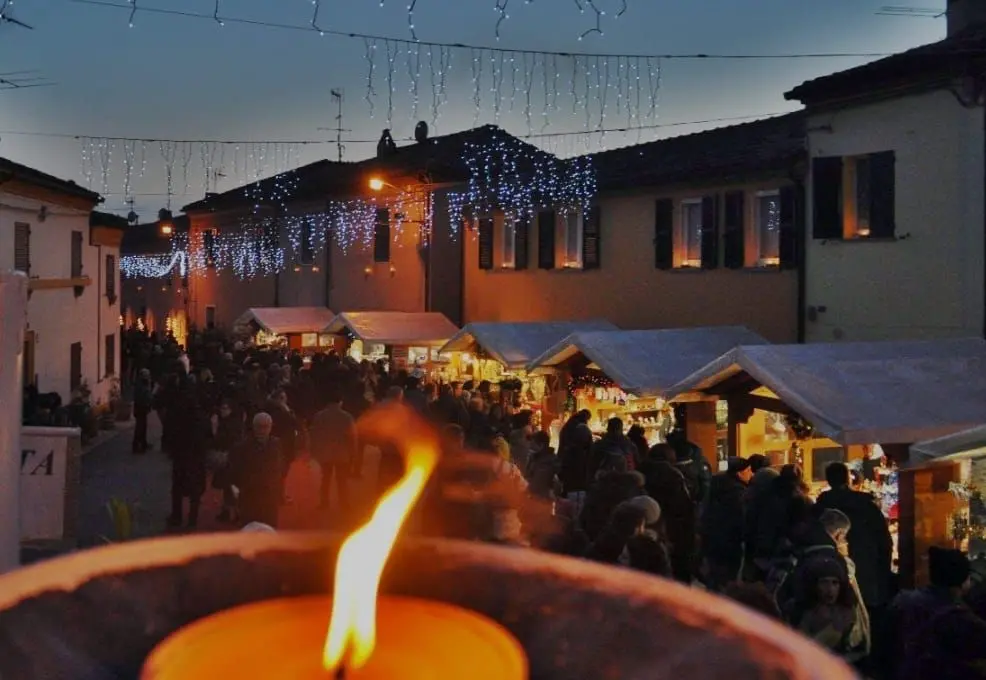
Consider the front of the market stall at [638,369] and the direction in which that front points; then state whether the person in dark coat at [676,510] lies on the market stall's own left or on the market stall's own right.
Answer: on the market stall's own left

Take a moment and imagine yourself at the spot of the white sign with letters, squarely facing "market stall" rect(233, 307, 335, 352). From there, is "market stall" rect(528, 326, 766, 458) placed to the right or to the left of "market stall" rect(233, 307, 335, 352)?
right

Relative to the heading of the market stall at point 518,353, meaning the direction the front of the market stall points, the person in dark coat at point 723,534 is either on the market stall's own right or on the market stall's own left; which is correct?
on the market stall's own left

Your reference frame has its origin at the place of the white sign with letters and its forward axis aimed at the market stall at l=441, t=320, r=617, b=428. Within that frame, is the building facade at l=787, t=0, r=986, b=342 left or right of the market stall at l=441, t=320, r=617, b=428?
right

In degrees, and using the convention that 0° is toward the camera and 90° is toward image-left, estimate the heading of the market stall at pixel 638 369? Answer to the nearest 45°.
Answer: approximately 45°

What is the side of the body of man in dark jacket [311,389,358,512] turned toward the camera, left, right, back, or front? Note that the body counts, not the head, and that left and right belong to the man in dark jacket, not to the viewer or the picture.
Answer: back

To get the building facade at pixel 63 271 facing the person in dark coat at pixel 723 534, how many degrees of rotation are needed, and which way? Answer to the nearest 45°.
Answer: approximately 45° to its right

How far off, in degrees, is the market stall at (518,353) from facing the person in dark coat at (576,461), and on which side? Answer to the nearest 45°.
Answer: approximately 45° to its left
